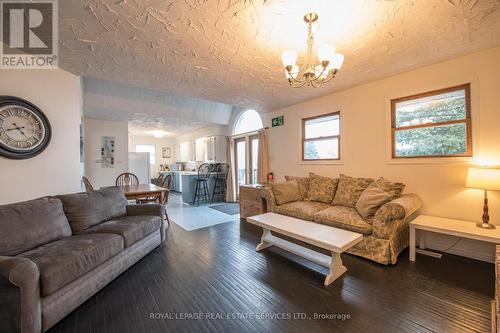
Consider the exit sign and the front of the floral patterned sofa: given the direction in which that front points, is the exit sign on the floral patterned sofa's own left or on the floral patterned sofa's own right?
on the floral patterned sofa's own right

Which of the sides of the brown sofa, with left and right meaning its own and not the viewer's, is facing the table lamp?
front

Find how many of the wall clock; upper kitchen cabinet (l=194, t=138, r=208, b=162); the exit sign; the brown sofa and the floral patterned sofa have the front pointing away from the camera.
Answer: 0

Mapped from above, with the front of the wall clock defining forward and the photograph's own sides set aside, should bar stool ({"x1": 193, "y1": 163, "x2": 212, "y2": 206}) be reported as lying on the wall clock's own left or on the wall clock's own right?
on the wall clock's own left

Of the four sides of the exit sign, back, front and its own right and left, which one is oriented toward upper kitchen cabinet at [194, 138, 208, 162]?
right

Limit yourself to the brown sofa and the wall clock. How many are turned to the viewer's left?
0

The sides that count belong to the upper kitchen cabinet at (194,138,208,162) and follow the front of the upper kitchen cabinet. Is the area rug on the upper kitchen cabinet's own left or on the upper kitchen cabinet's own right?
on the upper kitchen cabinet's own left

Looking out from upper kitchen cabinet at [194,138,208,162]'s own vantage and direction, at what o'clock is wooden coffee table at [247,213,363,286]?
The wooden coffee table is roughly at 10 o'clock from the upper kitchen cabinet.

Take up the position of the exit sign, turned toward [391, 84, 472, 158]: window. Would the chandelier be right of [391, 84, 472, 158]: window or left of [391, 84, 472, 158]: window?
right

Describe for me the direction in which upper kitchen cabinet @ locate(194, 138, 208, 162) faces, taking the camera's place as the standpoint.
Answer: facing the viewer and to the left of the viewer

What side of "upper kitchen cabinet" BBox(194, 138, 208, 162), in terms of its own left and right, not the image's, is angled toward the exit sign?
left

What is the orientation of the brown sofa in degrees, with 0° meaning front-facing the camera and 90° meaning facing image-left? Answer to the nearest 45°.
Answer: approximately 315°

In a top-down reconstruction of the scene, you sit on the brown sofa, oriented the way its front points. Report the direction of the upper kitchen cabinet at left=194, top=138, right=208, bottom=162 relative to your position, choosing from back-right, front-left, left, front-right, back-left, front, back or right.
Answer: left

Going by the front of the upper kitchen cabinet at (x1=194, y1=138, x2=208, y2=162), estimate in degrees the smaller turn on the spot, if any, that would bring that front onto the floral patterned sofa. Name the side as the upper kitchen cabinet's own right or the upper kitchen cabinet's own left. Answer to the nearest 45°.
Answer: approximately 45° to the upper kitchen cabinet's own left

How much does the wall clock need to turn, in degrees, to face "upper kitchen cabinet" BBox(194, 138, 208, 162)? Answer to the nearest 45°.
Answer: approximately 90° to its left

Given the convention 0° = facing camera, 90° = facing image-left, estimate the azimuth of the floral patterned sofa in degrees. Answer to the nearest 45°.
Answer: approximately 45°

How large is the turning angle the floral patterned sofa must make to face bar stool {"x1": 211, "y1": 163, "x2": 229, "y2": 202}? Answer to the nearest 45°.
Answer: approximately 90° to its right

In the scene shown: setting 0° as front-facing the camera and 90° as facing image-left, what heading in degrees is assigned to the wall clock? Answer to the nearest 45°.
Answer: approximately 315°

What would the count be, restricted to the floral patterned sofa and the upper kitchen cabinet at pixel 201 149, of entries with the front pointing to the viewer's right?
0

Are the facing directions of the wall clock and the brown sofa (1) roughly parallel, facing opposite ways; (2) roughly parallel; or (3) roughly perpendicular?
roughly parallel

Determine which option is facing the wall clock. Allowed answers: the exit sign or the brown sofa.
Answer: the exit sign

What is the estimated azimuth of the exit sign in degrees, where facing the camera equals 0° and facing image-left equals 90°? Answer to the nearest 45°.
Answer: approximately 45°
